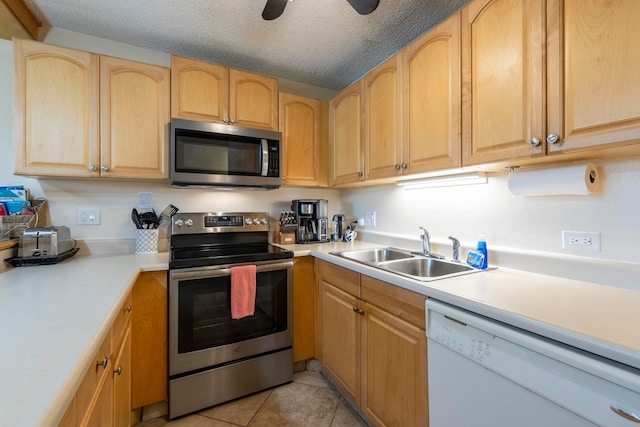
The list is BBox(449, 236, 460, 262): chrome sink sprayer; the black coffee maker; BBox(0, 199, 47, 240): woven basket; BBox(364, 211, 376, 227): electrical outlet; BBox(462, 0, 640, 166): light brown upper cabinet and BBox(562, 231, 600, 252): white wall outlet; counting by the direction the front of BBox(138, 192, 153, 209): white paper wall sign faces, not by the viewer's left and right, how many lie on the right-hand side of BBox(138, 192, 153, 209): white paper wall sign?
1

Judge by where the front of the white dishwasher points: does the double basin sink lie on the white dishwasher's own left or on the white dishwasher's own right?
on the white dishwasher's own right

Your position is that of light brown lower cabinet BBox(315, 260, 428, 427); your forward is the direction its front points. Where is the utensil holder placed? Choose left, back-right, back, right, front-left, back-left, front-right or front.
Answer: front-right

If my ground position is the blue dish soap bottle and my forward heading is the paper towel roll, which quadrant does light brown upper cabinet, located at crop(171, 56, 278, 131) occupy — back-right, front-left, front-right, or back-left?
back-right

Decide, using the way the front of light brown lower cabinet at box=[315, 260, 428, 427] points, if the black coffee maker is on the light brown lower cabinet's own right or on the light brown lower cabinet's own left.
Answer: on the light brown lower cabinet's own right

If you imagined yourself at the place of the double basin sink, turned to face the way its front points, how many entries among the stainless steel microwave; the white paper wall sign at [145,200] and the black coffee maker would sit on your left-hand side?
0

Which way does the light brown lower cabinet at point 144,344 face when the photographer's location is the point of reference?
facing to the right of the viewer

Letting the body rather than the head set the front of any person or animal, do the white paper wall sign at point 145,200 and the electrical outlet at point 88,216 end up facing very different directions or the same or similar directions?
same or similar directions

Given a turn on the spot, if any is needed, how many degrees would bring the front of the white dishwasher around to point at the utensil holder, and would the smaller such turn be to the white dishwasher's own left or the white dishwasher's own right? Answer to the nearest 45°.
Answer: approximately 45° to the white dishwasher's own right

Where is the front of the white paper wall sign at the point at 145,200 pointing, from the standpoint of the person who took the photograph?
facing the viewer
